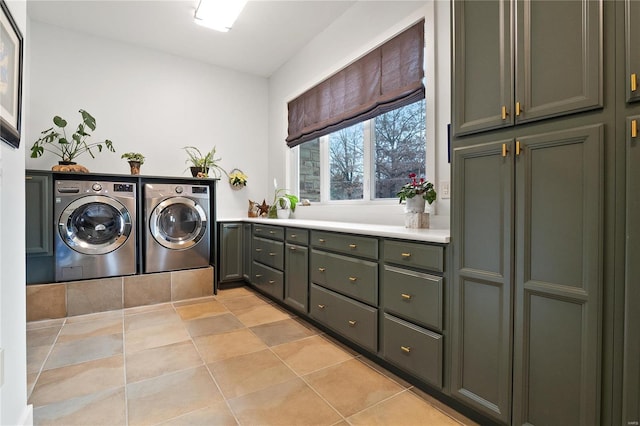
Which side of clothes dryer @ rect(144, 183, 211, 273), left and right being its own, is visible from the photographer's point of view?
front

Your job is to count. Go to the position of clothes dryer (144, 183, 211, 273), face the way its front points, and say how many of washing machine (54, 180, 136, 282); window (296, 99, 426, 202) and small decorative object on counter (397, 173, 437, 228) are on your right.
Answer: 1

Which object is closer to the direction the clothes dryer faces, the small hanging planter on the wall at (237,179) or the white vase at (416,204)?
the white vase

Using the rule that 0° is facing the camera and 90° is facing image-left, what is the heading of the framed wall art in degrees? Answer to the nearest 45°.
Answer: approximately 270°

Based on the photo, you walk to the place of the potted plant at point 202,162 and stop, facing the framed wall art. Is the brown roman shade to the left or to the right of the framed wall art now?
left

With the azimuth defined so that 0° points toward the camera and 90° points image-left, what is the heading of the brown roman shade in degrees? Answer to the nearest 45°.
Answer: approximately 45°

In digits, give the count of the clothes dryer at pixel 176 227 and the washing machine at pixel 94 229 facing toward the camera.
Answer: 2

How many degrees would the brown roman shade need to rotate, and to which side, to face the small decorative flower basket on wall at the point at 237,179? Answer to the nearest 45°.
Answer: approximately 90° to its right

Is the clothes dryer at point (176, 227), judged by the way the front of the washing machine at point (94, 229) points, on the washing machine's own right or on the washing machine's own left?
on the washing machine's own left

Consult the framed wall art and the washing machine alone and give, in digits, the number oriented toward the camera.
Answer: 1

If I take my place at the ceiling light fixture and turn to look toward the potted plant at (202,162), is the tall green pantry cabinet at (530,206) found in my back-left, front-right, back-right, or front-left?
back-right

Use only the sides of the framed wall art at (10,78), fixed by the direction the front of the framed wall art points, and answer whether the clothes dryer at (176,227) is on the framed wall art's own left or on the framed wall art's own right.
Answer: on the framed wall art's own left

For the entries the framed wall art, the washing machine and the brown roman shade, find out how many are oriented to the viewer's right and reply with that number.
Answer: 1

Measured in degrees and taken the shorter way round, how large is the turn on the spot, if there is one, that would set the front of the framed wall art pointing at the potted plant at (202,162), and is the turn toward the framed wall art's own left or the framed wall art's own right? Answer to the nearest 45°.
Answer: approximately 45° to the framed wall art's own left

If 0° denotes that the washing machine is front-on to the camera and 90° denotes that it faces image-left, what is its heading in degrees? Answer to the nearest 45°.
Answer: approximately 0°

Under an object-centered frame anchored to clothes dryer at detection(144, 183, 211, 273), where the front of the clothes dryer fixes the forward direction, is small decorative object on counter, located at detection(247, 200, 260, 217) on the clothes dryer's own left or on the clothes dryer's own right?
on the clothes dryer's own left
